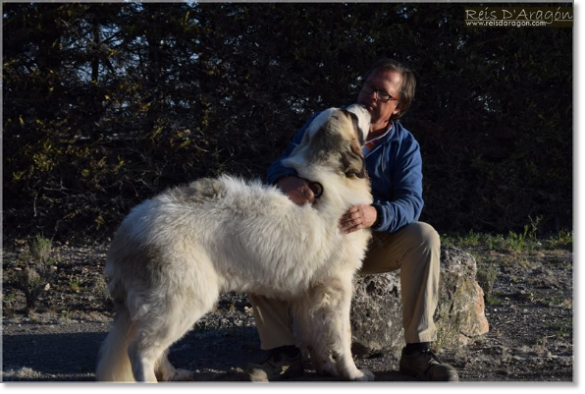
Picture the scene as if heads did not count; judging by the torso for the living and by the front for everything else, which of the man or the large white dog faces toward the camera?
the man

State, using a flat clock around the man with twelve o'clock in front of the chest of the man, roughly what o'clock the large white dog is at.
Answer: The large white dog is roughly at 2 o'clock from the man.

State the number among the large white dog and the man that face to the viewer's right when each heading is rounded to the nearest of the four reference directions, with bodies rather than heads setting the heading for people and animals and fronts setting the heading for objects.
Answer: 1

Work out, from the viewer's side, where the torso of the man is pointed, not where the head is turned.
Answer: toward the camera

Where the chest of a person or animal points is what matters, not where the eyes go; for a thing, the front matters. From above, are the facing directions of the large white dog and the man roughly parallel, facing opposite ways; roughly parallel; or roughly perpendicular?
roughly perpendicular

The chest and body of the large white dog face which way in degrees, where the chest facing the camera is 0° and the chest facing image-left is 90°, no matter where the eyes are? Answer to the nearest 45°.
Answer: approximately 270°

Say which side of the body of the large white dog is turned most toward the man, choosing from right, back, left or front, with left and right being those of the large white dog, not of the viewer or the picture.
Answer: front
